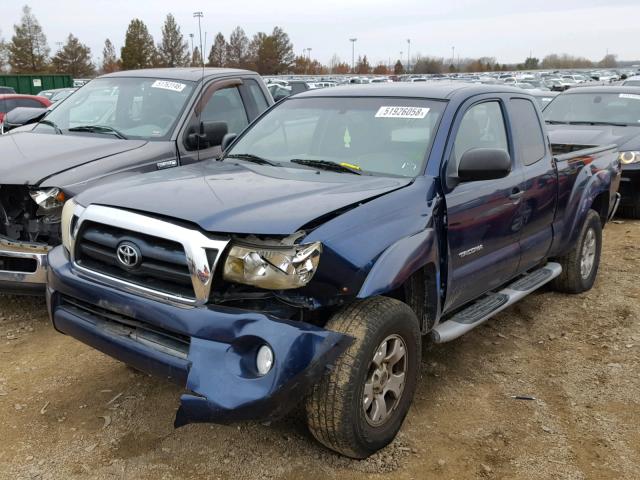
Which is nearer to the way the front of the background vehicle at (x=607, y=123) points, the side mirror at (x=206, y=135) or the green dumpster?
the side mirror

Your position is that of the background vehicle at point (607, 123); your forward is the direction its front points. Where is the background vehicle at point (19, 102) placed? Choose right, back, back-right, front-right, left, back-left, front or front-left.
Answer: right

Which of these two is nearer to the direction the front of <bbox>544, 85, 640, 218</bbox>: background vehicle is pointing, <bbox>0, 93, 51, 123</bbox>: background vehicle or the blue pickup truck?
the blue pickup truck

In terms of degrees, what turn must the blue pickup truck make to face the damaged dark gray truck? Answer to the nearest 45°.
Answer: approximately 90° to its right

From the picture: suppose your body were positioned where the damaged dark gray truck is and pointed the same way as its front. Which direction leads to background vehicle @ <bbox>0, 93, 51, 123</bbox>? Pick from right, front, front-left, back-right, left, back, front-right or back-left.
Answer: back-right

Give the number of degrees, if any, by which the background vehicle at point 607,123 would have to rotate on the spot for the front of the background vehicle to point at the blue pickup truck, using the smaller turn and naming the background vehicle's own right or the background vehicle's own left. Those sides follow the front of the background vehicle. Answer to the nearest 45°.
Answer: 0° — it already faces it

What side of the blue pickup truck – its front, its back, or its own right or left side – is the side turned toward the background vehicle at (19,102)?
right

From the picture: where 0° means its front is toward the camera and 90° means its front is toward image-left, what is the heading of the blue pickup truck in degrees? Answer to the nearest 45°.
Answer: approximately 45°

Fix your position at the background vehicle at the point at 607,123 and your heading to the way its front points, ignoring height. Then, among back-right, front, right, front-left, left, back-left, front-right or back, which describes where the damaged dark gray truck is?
front-right

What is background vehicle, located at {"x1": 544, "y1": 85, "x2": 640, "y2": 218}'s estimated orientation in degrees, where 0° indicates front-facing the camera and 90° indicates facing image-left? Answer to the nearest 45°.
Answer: approximately 0°

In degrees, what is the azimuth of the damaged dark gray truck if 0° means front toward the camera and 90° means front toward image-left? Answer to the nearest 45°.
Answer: approximately 45°
